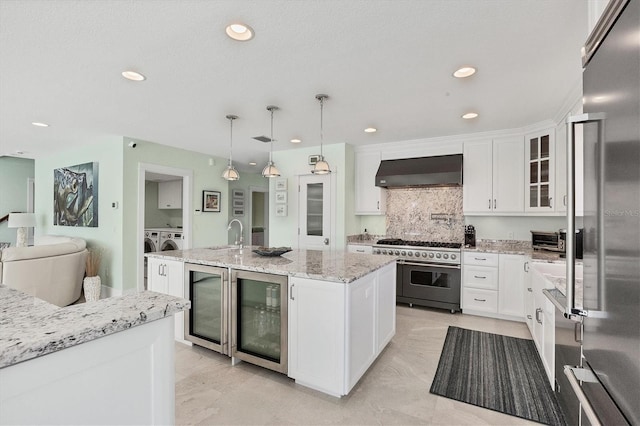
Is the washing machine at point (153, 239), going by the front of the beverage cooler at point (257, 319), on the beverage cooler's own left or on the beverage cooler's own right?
on the beverage cooler's own right

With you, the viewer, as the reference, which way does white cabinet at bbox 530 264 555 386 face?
facing to the left of the viewer

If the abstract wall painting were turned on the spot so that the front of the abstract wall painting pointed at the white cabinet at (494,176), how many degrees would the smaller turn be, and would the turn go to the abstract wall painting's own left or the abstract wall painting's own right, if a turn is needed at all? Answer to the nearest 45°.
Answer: approximately 90° to the abstract wall painting's own left

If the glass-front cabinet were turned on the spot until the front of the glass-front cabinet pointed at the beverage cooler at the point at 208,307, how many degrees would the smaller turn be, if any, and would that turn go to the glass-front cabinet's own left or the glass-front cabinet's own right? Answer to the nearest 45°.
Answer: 0° — it already faces it

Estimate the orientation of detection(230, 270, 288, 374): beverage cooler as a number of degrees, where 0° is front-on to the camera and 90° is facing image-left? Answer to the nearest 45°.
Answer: approximately 45°

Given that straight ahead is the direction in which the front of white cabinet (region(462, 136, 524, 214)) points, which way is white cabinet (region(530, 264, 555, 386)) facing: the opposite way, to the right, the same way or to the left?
to the right

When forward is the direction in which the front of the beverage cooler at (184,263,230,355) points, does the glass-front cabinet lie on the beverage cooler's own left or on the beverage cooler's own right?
on the beverage cooler's own left

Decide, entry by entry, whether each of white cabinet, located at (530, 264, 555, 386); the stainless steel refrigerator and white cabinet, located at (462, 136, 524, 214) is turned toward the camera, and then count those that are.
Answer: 1

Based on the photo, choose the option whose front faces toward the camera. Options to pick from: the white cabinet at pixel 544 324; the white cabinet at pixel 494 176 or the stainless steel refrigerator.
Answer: the white cabinet at pixel 494 176

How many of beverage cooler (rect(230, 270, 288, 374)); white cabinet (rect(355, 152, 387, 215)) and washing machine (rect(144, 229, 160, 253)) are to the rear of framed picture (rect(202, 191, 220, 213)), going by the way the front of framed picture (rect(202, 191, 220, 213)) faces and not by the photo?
1

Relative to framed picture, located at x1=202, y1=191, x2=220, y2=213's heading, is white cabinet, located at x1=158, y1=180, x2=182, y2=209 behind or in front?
behind

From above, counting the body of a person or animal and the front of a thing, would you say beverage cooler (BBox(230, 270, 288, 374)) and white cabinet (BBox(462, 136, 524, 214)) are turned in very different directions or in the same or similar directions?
same or similar directions

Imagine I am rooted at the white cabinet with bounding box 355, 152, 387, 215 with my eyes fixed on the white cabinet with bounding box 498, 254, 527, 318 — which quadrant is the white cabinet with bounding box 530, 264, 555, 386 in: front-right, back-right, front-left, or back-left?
front-right

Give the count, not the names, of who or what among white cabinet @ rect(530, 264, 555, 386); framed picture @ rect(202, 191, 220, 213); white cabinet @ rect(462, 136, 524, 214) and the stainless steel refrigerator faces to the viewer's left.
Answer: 2

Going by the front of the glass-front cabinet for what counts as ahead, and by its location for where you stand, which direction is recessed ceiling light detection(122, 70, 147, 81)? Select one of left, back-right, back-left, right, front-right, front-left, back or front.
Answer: front

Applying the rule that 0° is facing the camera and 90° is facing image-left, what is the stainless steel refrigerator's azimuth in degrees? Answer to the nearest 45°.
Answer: approximately 90°

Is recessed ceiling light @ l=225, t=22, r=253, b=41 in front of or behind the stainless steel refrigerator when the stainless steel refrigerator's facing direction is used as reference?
in front
